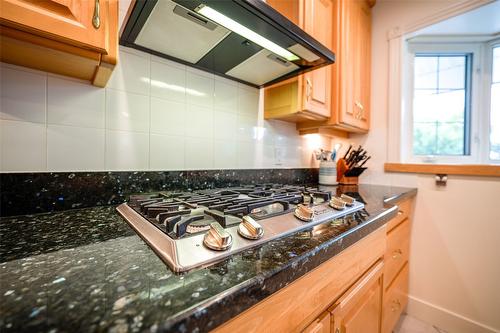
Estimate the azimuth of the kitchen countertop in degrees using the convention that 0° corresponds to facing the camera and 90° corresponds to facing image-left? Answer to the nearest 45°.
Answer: approximately 315°

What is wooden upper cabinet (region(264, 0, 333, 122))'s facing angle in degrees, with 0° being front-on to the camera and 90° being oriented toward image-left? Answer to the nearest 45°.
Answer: approximately 315°

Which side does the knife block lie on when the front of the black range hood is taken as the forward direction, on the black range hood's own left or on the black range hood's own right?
on the black range hood's own left

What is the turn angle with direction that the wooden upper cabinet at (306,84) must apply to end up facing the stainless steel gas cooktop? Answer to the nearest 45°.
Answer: approximately 45° to its right

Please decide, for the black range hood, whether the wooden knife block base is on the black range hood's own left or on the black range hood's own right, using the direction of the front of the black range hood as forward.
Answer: on the black range hood's own left

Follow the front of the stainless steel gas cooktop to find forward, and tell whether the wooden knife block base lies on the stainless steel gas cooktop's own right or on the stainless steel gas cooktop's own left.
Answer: on the stainless steel gas cooktop's own left

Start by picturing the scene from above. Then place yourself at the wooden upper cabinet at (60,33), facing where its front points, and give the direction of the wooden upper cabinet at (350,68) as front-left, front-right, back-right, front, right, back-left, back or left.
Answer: front-left

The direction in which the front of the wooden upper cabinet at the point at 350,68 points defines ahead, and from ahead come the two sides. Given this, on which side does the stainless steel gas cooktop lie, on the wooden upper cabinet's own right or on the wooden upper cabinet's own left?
on the wooden upper cabinet's own right
